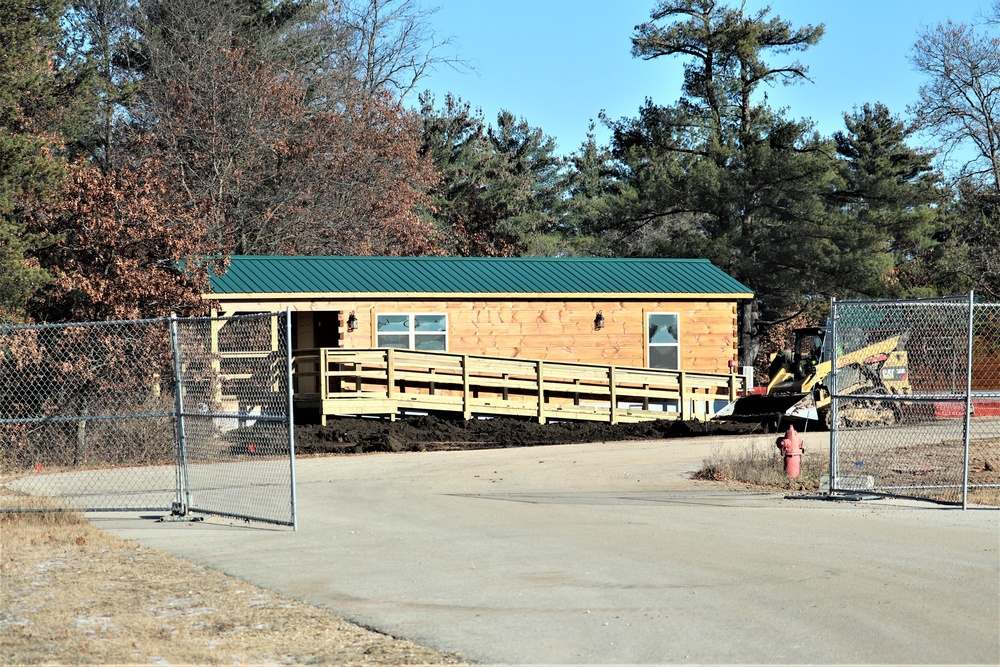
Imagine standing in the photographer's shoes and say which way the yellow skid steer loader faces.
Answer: facing the viewer and to the left of the viewer

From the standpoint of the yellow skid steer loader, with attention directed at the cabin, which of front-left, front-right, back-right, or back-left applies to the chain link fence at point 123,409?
front-left

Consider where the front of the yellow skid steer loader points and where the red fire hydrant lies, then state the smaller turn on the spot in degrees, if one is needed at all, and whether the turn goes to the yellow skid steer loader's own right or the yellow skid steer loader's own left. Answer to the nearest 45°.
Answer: approximately 45° to the yellow skid steer loader's own left

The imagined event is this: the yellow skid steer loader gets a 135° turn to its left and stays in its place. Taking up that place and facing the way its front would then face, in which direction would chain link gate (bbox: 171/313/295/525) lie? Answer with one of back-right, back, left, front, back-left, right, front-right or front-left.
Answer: back-right

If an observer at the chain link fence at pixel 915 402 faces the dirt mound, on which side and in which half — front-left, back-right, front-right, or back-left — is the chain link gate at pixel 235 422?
front-left

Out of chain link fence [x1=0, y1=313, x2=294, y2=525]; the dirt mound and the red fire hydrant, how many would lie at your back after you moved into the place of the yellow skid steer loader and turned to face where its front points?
0

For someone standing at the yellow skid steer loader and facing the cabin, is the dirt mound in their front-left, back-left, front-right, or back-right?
front-left

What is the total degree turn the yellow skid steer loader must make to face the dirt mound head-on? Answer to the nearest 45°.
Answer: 0° — it already faces it

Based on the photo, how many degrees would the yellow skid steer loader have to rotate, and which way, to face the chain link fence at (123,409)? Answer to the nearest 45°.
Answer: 0° — it already faces it
